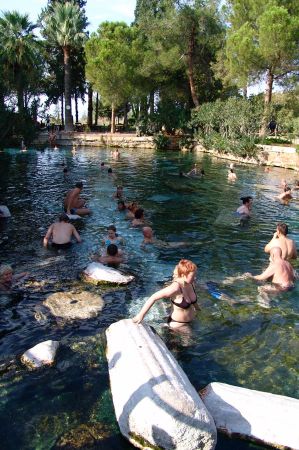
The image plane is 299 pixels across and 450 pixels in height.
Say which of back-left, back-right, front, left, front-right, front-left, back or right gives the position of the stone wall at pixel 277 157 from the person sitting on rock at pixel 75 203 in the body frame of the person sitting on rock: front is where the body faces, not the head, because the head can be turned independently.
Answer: front-left

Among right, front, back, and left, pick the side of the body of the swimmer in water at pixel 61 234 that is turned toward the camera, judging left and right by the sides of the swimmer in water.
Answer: back

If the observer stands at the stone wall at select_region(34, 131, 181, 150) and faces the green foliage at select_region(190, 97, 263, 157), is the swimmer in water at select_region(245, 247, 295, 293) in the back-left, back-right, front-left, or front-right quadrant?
front-right

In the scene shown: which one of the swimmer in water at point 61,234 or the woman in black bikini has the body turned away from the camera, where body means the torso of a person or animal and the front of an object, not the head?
the swimmer in water

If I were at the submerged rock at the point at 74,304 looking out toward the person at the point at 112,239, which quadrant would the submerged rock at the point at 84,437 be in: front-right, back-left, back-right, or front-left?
back-right

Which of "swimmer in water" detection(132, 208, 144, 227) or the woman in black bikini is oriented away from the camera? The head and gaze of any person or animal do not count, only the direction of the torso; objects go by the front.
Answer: the swimmer in water

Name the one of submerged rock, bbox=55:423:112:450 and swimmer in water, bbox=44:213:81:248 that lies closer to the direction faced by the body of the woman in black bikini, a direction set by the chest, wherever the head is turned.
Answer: the submerged rock

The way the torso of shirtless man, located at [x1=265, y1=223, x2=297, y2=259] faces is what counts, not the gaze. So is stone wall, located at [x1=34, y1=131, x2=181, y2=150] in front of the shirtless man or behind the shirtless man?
in front

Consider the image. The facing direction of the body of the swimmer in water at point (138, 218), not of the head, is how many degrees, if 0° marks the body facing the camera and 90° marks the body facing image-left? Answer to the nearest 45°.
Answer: approximately 180°

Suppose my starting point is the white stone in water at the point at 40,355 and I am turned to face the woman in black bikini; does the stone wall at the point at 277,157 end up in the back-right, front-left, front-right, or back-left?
front-left

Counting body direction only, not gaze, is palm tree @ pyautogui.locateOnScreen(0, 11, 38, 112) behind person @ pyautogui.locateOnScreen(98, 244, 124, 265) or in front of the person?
in front

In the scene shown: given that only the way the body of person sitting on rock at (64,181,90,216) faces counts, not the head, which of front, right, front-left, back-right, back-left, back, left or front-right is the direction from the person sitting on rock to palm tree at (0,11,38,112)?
left

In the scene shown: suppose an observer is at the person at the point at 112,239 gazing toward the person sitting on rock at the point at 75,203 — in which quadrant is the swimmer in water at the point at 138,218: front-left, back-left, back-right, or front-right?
front-right

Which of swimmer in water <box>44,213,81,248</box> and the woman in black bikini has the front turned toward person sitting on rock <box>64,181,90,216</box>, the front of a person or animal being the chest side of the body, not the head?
the swimmer in water

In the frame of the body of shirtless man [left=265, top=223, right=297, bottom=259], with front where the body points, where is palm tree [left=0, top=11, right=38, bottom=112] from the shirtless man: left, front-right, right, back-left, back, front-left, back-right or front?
front

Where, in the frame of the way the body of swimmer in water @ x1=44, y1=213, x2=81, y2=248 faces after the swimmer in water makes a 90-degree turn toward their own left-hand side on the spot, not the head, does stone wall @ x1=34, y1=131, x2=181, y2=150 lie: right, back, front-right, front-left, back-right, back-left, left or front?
right
